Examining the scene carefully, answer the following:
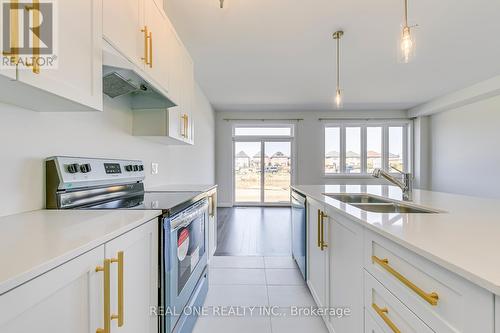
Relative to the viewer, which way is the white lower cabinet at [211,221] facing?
to the viewer's right

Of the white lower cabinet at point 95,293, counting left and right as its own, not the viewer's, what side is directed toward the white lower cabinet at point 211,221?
left

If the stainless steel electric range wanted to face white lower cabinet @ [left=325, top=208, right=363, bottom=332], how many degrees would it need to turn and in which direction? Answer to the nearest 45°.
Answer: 0° — it already faces it

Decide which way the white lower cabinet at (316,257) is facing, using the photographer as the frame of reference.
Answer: facing to the left of the viewer

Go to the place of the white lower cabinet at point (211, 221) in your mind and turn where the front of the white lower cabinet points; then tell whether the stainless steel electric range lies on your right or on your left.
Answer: on your right

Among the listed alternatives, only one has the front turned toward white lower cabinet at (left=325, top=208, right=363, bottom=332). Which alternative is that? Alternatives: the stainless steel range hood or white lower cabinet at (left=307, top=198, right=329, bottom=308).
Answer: the stainless steel range hood

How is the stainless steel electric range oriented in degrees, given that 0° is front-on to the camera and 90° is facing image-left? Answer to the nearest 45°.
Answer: approximately 315°

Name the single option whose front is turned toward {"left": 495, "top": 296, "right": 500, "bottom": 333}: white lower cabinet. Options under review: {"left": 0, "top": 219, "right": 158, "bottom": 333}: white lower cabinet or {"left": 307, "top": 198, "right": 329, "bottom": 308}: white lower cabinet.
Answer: {"left": 0, "top": 219, "right": 158, "bottom": 333}: white lower cabinet

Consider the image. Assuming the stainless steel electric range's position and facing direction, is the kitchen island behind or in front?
in front

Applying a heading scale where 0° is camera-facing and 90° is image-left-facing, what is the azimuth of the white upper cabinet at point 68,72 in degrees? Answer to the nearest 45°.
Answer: approximately 315°
